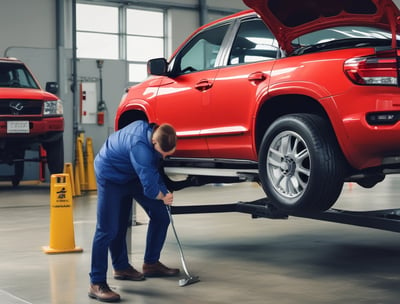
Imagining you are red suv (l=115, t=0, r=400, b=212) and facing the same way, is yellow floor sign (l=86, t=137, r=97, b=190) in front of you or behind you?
in front

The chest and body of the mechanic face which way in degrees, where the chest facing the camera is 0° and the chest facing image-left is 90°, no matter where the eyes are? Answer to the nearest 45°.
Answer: approximately 270°

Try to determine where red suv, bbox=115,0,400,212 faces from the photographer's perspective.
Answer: facing away from the viewer and to the left of the viewer

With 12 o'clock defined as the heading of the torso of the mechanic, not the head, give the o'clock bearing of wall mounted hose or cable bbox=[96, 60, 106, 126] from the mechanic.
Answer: The wall mounted hose or cable is roughly at 9 o'clock from the mechanic.

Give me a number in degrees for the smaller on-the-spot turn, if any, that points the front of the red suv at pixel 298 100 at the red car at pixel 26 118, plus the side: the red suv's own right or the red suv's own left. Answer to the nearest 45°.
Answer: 0° — it already faces it

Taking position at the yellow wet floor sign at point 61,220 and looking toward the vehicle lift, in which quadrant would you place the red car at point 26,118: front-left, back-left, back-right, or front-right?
back-left

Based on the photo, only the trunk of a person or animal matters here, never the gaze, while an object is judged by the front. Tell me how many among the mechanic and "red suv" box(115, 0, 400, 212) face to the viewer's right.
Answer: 1

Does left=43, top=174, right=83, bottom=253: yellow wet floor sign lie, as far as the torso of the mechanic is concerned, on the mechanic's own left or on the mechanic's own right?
on the mechanic's own left

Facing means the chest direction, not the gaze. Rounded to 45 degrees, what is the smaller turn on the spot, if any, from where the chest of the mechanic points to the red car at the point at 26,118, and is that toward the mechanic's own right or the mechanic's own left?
approximately 90° to the mechanic's own left

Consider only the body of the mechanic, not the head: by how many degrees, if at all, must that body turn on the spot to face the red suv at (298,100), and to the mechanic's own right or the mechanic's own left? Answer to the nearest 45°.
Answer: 0° — they already face it

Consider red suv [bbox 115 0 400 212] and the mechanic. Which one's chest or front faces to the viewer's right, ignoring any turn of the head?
the mechanic
